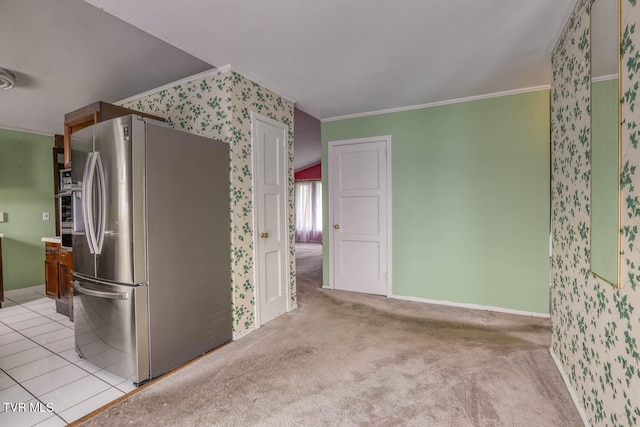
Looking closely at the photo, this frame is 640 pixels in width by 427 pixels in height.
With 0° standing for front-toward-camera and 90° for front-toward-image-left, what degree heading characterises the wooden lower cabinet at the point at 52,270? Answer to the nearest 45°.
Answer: approximately 45°

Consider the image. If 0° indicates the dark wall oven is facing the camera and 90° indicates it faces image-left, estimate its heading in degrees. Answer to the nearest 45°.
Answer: approximately 45°

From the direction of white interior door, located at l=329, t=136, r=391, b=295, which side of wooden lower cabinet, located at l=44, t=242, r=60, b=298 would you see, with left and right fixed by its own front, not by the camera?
left

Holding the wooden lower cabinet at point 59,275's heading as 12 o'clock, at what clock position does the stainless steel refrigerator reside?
The stainless steel refrigerator is roughly at 10 o'clock from the wooden lower cabinet.

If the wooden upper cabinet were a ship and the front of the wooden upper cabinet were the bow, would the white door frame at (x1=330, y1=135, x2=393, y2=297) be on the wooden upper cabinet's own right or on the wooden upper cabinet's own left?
on the wooden upper cabinet's own left

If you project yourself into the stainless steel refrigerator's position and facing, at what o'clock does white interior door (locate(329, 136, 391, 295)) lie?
The white interior door is roughly at 7 o'clock from the stainless steel refrigerator.

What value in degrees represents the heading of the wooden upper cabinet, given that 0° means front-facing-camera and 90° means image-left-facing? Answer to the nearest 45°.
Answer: approximately 45°
